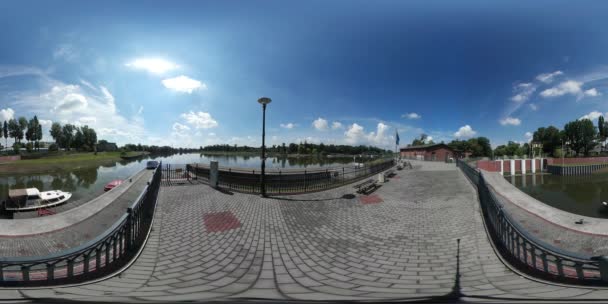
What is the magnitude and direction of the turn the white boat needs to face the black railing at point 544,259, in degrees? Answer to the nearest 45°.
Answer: approximately 90° to its right

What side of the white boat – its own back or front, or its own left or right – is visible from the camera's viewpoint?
right

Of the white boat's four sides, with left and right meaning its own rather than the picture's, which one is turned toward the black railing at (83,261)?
right
